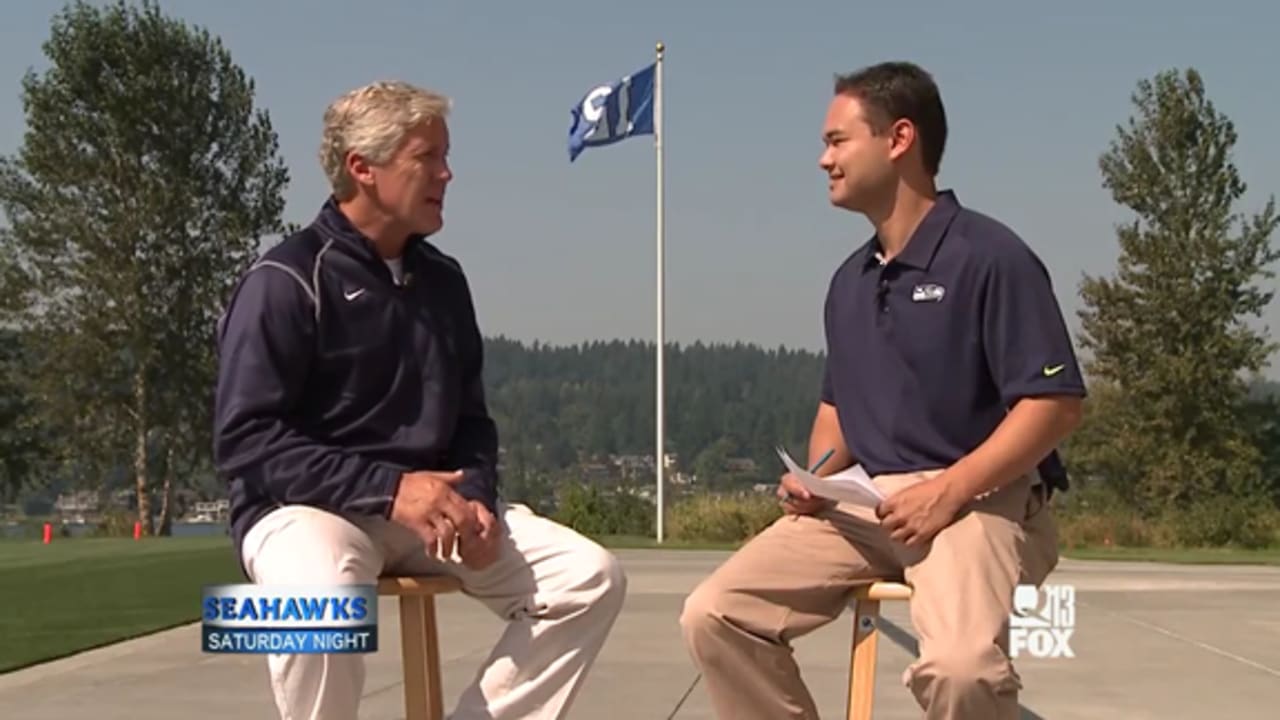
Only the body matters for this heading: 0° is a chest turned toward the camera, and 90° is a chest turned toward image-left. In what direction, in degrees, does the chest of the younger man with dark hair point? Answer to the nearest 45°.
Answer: approximately 45°

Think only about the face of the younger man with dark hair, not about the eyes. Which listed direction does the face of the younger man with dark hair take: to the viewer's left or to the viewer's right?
to the viewer's left

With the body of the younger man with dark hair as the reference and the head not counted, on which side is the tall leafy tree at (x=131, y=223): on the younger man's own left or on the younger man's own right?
on the younger man's own right

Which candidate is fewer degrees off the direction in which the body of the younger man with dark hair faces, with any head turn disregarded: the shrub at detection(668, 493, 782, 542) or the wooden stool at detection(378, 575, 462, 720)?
the wooden stool

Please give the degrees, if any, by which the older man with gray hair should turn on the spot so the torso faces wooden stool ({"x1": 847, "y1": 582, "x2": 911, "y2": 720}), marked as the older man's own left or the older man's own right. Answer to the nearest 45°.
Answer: approximately 45° to the older man's own left

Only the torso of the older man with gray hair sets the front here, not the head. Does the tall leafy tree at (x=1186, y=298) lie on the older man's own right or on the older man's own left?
on the older man's own left

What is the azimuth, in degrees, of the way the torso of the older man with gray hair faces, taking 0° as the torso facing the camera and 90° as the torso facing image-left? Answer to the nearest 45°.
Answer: approximately 315°

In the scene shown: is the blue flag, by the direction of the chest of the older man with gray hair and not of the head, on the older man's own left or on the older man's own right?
on the older man's own left

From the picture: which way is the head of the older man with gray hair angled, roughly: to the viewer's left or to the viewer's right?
to the viewer's right

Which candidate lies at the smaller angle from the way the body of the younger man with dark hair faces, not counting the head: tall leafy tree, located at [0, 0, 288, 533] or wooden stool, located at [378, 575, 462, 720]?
the wooden stool
